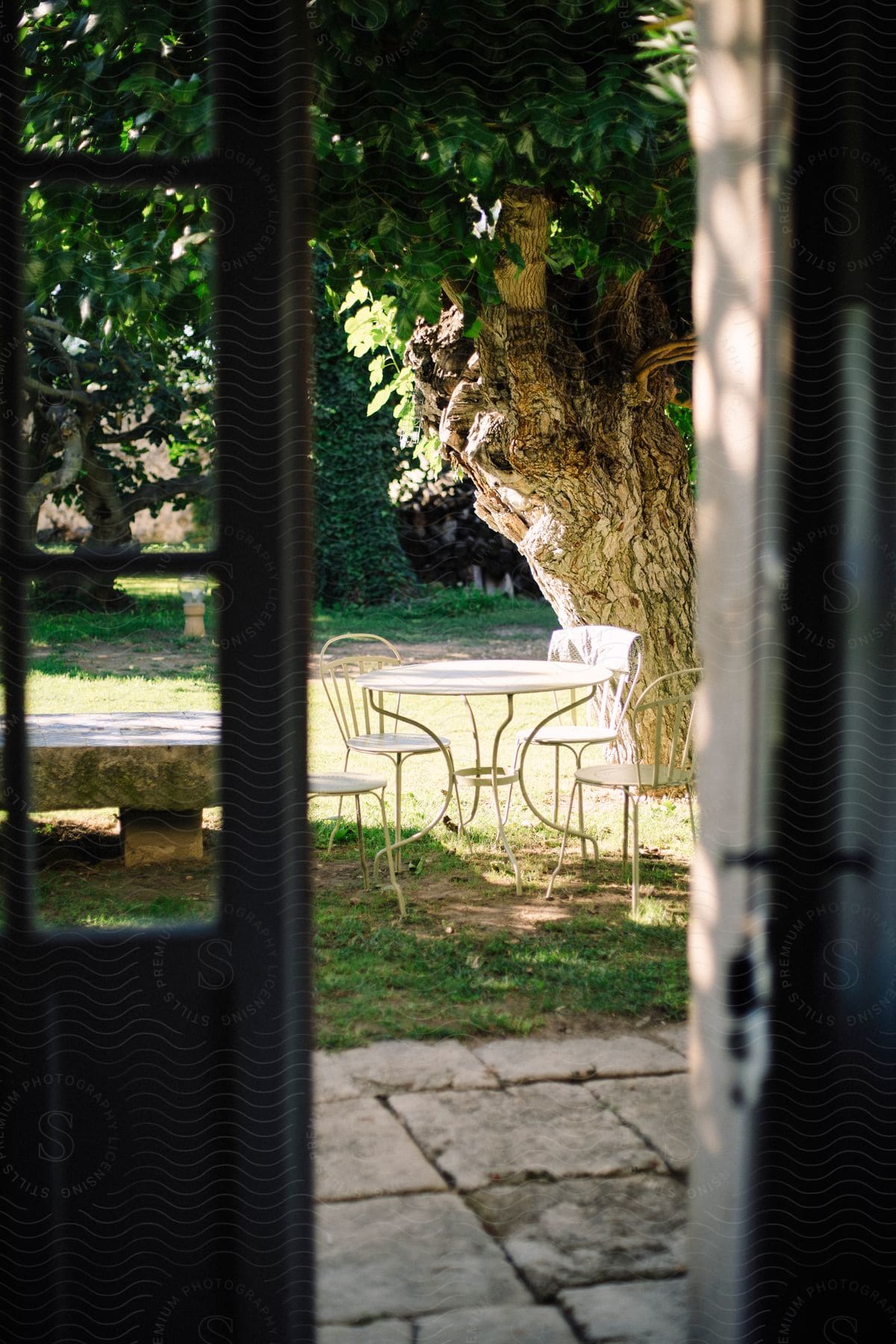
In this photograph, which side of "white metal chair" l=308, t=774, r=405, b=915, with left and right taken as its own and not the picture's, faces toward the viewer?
right

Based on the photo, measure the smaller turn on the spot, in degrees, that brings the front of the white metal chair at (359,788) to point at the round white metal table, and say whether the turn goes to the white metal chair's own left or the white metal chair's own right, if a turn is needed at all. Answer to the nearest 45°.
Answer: approximately 45° to the white metal chair's own left

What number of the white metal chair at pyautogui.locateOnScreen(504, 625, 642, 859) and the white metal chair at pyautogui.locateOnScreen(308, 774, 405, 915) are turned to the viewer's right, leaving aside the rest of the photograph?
1

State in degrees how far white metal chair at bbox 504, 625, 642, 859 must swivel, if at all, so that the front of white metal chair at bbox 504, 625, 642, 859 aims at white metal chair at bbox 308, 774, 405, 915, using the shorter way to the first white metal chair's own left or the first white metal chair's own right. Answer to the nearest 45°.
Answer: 0° — it already faces it

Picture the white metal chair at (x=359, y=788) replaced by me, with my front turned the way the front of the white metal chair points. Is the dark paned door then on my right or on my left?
on my right

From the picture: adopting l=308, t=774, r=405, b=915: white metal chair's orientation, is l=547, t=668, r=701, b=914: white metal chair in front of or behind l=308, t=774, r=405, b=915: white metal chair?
in front
